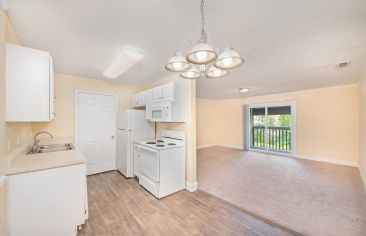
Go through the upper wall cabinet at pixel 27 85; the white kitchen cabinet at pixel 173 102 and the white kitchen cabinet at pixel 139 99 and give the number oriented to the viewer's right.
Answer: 1

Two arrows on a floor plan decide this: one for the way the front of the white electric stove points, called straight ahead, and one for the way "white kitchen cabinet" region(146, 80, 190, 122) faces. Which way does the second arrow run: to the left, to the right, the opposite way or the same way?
the same way

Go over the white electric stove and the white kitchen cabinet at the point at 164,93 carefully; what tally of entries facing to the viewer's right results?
0

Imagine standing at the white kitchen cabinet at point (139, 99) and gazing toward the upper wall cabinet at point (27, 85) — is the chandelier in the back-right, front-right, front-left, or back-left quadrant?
front-left

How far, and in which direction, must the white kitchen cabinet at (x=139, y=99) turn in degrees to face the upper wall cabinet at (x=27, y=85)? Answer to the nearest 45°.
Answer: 0° — it already faces it

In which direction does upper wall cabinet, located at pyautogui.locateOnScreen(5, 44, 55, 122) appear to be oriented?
to the viewer's right

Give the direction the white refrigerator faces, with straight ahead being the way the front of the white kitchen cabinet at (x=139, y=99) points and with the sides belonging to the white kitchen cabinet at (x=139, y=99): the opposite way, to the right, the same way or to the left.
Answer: the same way

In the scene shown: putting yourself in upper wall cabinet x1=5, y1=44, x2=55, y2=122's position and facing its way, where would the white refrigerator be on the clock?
The white refrigerator is roughly at 11 o'clock from the upper wall cabinet.

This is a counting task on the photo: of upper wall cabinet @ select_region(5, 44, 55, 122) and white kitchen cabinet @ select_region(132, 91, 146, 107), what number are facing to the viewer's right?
1

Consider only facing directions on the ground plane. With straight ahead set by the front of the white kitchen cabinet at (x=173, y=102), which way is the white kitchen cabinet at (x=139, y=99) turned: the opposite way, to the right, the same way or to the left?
the same way

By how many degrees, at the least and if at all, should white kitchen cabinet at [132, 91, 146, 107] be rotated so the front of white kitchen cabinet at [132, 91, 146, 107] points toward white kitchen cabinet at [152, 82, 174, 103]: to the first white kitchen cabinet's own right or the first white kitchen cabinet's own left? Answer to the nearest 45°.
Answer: approximately 90° to the first white kitchen cabinet's own left

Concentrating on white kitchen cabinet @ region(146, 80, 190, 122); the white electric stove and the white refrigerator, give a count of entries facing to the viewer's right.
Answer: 0

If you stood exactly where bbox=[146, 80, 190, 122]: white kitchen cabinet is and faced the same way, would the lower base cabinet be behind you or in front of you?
in front

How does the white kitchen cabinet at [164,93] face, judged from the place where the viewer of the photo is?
facing the viewer and to the left of the viewer
